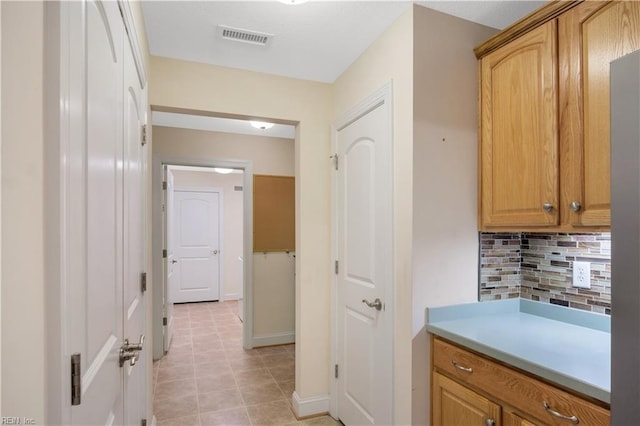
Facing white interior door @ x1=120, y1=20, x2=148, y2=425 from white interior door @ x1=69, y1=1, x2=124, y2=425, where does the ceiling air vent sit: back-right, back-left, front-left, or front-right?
front-right

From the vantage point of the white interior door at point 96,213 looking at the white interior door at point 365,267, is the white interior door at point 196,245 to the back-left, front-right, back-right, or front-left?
front-left

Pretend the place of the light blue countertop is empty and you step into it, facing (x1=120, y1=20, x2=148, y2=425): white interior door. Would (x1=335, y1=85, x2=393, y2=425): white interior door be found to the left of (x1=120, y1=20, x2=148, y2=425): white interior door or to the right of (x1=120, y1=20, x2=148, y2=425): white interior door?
right

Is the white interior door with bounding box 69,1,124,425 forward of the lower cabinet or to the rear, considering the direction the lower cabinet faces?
forward

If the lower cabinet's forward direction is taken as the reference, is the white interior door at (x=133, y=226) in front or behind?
in front

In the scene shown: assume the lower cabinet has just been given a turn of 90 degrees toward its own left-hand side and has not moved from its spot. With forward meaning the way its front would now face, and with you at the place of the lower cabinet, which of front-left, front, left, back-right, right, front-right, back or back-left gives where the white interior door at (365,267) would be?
back

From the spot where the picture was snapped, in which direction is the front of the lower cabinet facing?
facing the viewer and to the left of the viewer

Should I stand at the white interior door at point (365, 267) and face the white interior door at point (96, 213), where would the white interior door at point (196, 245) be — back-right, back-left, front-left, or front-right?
back-right
